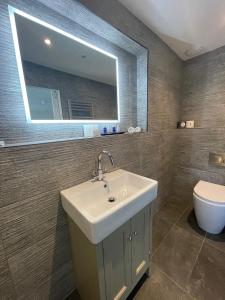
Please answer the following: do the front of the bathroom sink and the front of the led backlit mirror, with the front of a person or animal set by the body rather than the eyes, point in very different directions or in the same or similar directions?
same or similar directions

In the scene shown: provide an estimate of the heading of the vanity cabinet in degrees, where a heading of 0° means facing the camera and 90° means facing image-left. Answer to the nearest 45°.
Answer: approximately 315°

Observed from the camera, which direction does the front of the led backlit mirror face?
facing the viewer and to the right of the viewer

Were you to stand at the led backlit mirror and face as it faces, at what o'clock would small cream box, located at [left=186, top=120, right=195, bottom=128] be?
The small cream box is roughly at 10 o'clock from the led backlit mirror.

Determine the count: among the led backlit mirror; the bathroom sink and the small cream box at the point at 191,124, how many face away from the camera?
0

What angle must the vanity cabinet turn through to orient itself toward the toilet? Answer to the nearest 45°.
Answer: approximately 90° to its left

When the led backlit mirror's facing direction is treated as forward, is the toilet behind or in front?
in front

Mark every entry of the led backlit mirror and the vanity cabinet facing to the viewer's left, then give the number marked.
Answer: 0
